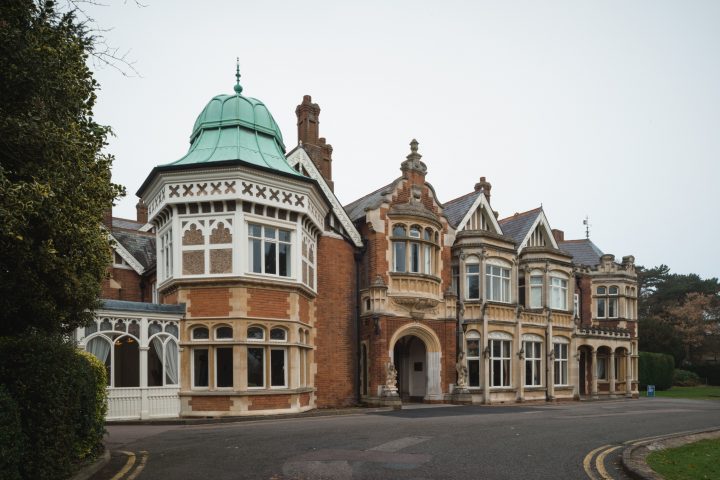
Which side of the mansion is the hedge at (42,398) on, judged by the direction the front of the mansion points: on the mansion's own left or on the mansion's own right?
on the mansion's own right

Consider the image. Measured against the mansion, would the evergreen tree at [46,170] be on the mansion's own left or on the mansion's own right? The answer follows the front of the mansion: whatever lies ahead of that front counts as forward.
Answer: on the mansion's own right

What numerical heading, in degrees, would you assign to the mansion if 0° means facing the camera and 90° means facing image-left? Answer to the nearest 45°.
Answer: approximately 315°
